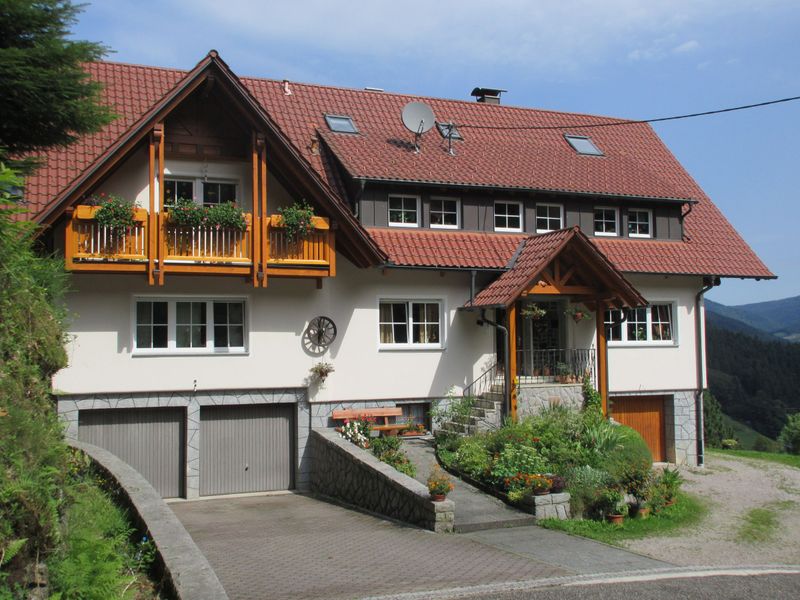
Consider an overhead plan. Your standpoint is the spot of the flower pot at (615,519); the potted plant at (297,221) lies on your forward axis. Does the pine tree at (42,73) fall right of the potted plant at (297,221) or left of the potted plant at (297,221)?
left

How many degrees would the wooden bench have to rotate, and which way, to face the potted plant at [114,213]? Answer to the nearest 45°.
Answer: approximately 45° to its right

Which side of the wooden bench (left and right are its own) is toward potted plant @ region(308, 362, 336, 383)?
right

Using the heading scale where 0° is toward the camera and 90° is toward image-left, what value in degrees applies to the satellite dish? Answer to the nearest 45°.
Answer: approximately 0°

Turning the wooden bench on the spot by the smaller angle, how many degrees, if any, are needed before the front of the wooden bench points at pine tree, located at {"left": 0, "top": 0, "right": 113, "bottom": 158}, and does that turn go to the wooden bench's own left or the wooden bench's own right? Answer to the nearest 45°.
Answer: approximately 45° to the wooden bench's own right

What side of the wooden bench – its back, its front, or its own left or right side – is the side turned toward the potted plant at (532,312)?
left

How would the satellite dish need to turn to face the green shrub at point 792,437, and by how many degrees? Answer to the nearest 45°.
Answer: approximately 135° to its left

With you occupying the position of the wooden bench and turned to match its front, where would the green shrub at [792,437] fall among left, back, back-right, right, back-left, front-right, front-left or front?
back-left

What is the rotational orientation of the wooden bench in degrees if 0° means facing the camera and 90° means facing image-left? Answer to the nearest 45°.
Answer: approximately 0°

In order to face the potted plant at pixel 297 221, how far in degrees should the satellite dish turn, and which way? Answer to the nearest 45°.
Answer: approximately 45° to its right

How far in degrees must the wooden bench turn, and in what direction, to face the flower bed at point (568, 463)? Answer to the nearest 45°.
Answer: approximately 45° to its left

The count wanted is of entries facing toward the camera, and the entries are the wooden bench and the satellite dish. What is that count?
2
